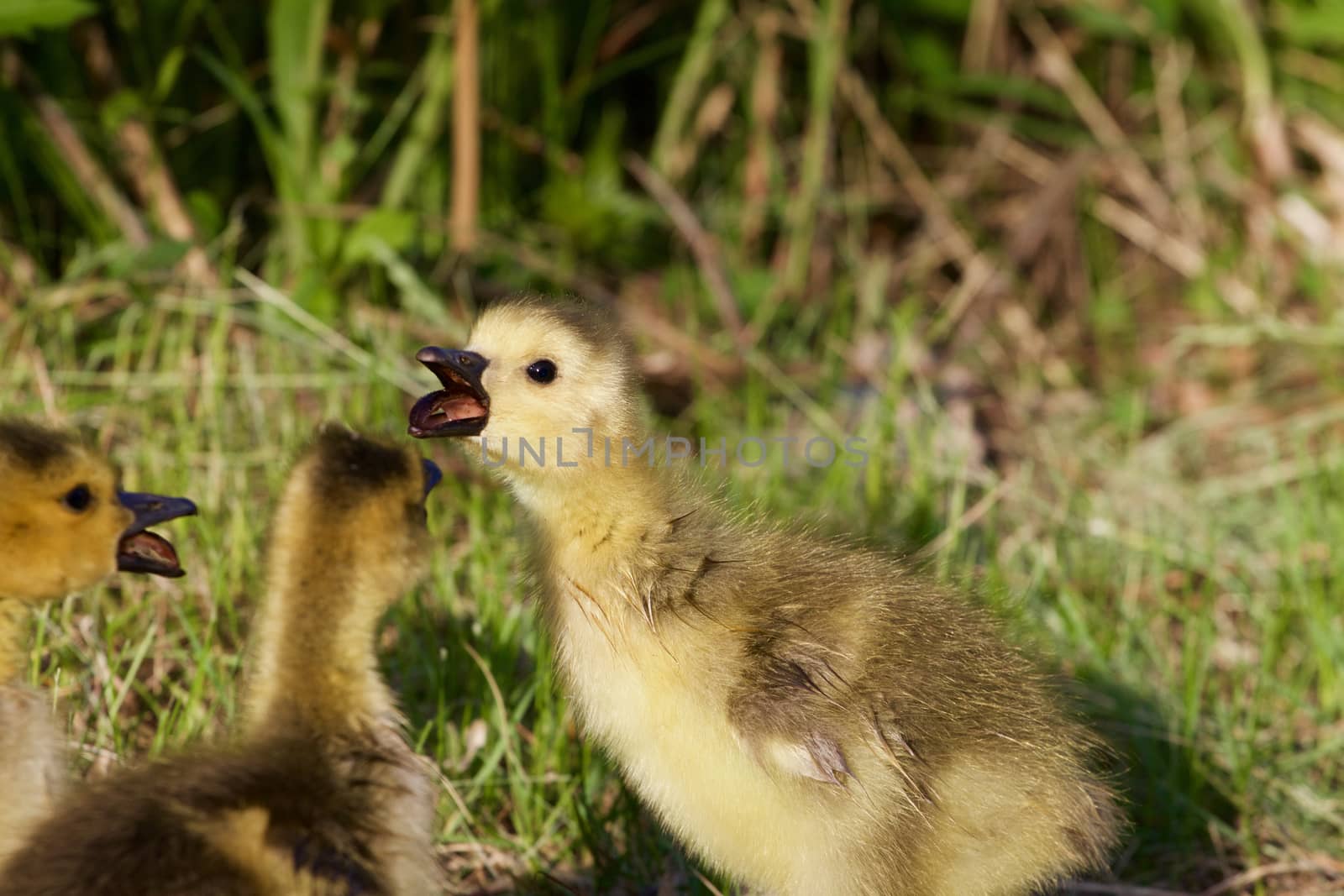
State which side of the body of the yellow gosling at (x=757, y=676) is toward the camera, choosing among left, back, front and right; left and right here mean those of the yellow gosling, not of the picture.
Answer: left

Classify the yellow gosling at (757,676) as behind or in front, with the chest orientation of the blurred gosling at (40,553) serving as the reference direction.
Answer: in front

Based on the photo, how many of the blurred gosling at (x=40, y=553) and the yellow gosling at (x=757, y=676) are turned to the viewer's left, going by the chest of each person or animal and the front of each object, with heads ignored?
1

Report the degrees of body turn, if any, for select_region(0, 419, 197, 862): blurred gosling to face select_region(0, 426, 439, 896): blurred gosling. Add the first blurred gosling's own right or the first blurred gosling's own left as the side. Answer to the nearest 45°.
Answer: approximately 45° to the first blurred gosling's own right

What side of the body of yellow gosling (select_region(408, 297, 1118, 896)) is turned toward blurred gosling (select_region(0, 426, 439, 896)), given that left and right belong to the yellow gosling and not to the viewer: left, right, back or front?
front

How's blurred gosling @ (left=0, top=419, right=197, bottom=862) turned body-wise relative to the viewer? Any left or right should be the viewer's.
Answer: facing to the right of the viewer

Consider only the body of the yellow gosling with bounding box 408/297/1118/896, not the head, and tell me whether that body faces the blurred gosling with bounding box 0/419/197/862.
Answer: yes

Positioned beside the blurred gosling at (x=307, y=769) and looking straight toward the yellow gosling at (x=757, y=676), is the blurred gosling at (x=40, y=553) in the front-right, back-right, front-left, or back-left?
back-left
